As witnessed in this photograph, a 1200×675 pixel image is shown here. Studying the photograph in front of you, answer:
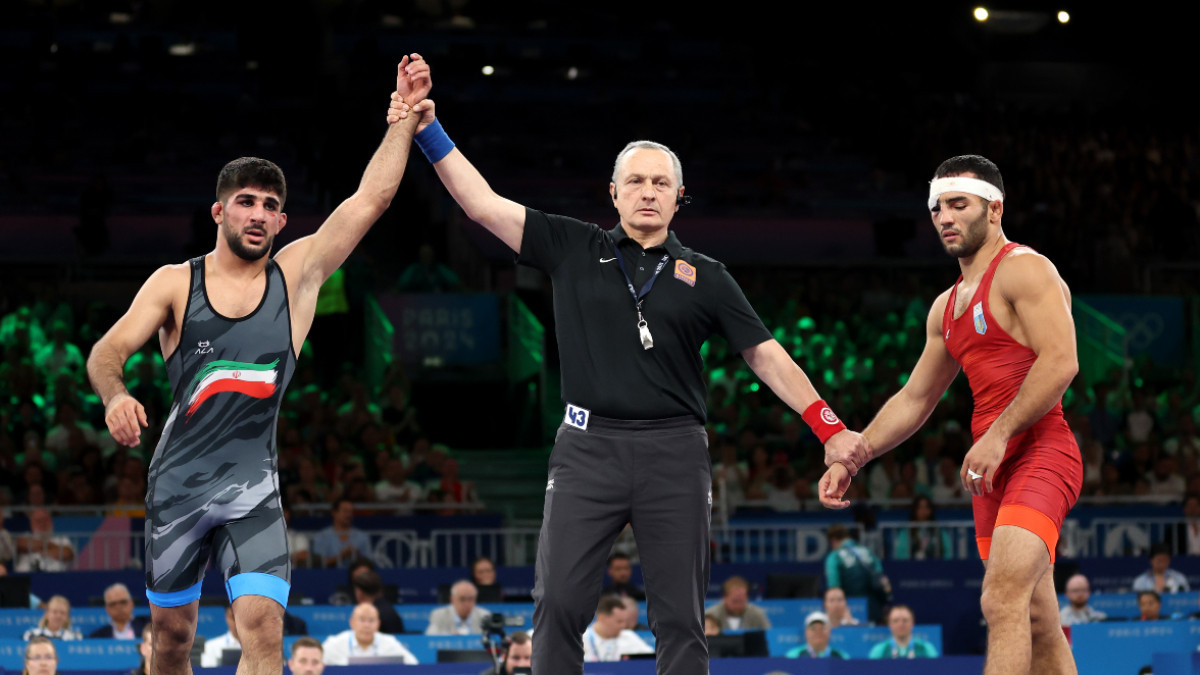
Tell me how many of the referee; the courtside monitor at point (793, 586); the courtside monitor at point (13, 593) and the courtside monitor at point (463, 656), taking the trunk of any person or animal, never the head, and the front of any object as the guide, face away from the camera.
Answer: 3

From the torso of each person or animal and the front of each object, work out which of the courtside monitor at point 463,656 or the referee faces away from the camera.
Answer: the courtside monitor

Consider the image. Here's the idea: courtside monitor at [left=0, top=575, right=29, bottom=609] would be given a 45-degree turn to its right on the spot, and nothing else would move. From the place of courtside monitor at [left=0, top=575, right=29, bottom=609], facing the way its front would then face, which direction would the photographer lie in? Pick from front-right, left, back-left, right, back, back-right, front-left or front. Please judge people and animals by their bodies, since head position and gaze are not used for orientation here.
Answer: right

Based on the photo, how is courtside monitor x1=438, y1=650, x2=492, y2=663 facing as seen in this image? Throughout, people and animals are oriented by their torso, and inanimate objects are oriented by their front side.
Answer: away from the camera

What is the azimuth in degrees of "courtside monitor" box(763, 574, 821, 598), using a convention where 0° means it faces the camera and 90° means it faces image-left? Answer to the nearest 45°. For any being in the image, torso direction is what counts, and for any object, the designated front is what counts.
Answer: approximately 180°

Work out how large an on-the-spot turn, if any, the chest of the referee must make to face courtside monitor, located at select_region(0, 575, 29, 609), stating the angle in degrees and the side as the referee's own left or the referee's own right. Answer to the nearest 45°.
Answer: approximately 135° to the referee's own right

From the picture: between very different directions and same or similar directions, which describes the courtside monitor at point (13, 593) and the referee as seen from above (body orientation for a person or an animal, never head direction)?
very different directions

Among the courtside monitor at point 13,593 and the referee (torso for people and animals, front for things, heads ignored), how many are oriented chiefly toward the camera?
1

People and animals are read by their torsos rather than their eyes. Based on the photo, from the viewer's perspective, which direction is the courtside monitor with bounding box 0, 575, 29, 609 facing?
away from the camera

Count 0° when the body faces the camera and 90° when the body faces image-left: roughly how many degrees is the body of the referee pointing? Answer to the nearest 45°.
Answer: approximately 0°

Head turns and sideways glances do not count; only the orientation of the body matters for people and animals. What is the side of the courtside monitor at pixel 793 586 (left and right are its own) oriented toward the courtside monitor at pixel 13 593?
left

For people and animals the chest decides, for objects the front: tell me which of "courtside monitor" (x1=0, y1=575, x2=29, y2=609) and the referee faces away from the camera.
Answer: the courtside monitor
